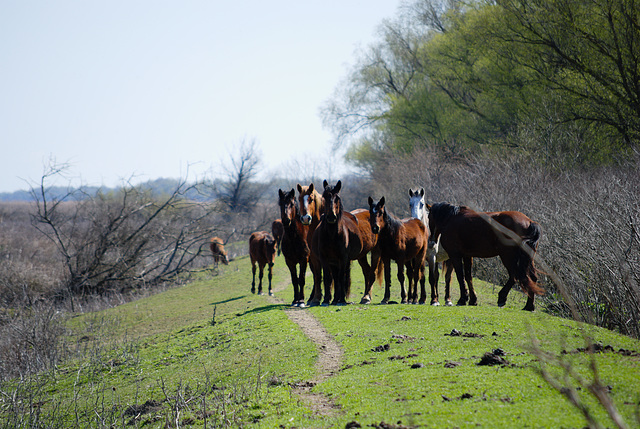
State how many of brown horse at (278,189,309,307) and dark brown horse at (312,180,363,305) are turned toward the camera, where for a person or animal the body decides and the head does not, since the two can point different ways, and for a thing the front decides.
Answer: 2

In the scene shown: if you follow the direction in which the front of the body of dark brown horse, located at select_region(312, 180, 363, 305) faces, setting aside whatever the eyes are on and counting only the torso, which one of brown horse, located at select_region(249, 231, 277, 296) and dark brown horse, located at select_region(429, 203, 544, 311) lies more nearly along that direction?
the dark brown horse

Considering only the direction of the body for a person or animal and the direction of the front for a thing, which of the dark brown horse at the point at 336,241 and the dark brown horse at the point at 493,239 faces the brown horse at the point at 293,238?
the dark brown horse at the point at 493,239

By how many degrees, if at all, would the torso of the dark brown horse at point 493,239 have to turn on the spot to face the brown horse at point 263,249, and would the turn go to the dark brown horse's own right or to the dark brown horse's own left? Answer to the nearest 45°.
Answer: approximately 45° to the dark brown horse's own right

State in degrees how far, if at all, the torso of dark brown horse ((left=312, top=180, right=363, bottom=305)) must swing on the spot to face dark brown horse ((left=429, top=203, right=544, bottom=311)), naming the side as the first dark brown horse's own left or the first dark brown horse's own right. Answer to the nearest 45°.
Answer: approximately 90° to the first dark brown horse's own left

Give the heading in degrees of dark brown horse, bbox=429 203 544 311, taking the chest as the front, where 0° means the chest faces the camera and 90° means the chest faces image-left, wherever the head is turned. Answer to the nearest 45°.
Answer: approximately 90°

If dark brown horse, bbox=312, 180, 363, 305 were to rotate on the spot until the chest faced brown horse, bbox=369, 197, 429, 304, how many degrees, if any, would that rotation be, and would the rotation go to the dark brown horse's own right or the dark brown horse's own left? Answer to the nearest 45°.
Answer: approximately 90° to the dark brown horse's own left

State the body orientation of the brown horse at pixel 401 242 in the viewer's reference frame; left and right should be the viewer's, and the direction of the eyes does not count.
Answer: facing the viewer and to the left of the viewer

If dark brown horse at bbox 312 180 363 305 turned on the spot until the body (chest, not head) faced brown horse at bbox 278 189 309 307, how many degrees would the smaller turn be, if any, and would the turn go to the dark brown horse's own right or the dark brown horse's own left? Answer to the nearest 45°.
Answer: approximately 135° to the dark brown horse's own right

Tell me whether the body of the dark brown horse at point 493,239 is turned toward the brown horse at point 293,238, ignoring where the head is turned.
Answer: yes

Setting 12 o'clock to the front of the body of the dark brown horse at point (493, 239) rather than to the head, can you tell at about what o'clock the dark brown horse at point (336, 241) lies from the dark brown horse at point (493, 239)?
the dark brown horse at point (336, 241) is roughly at 12 o'clock from the dark brown horse at point (493, 239).

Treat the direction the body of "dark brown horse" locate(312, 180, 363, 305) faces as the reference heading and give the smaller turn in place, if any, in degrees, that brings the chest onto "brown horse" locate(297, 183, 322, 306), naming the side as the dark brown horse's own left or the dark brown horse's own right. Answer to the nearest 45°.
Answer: approximately 135° to the dark brown horse's own right

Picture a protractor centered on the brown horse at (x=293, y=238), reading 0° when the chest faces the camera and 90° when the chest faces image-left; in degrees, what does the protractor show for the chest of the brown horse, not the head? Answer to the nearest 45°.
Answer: approximately 0°

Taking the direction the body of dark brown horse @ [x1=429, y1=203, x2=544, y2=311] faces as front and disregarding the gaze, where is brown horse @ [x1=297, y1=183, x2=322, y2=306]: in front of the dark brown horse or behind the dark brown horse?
in front
